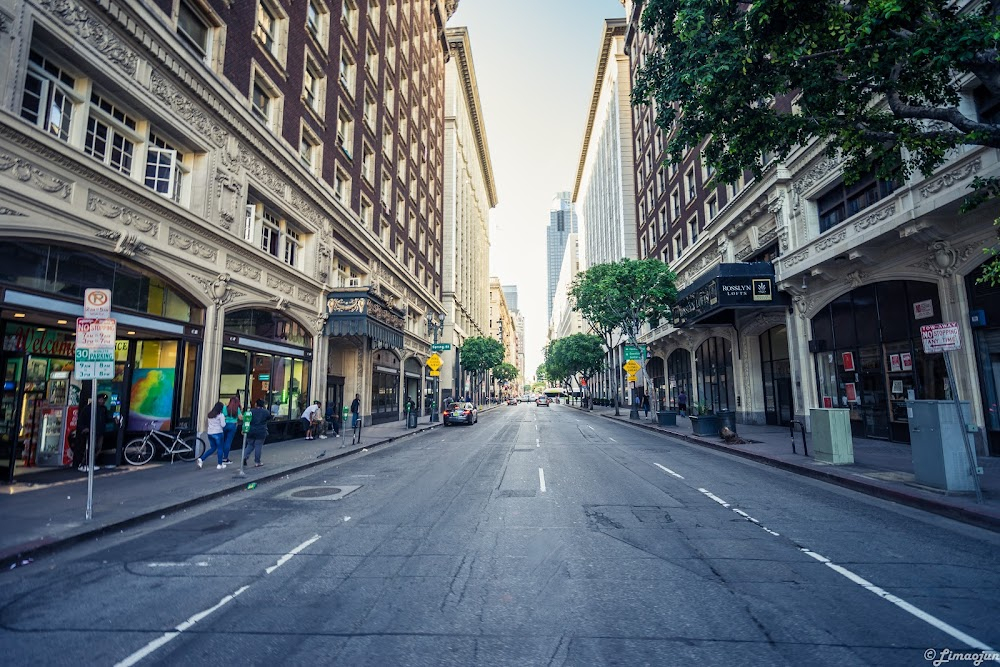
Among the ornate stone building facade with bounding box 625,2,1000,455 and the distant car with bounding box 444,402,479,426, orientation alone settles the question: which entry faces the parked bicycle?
the ornate stone building facade

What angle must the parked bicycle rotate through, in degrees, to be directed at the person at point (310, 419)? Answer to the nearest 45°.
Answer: approximately 135° to its right

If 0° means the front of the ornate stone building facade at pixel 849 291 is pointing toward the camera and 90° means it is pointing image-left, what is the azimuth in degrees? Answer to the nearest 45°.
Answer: approximately 45°

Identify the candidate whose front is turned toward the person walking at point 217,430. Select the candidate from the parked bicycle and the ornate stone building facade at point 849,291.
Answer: the ornate stone building facade

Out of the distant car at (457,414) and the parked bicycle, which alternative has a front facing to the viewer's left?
the parked bicycle

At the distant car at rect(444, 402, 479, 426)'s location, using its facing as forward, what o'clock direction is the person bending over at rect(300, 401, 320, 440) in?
The person bending over is roughly at 7 o'clock from the distant car.

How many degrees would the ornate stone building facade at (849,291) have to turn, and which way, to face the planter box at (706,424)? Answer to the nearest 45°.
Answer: approximately 45° to its right

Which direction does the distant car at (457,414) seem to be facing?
away from the camera

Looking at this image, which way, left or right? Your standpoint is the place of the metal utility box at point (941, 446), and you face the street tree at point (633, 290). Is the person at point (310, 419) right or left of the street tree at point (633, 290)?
left

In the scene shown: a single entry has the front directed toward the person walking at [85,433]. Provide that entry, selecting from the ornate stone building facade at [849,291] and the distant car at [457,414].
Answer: the ornate stone building facade

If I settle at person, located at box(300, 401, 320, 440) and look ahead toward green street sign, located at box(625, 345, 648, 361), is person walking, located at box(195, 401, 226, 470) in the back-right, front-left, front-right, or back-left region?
back-right
